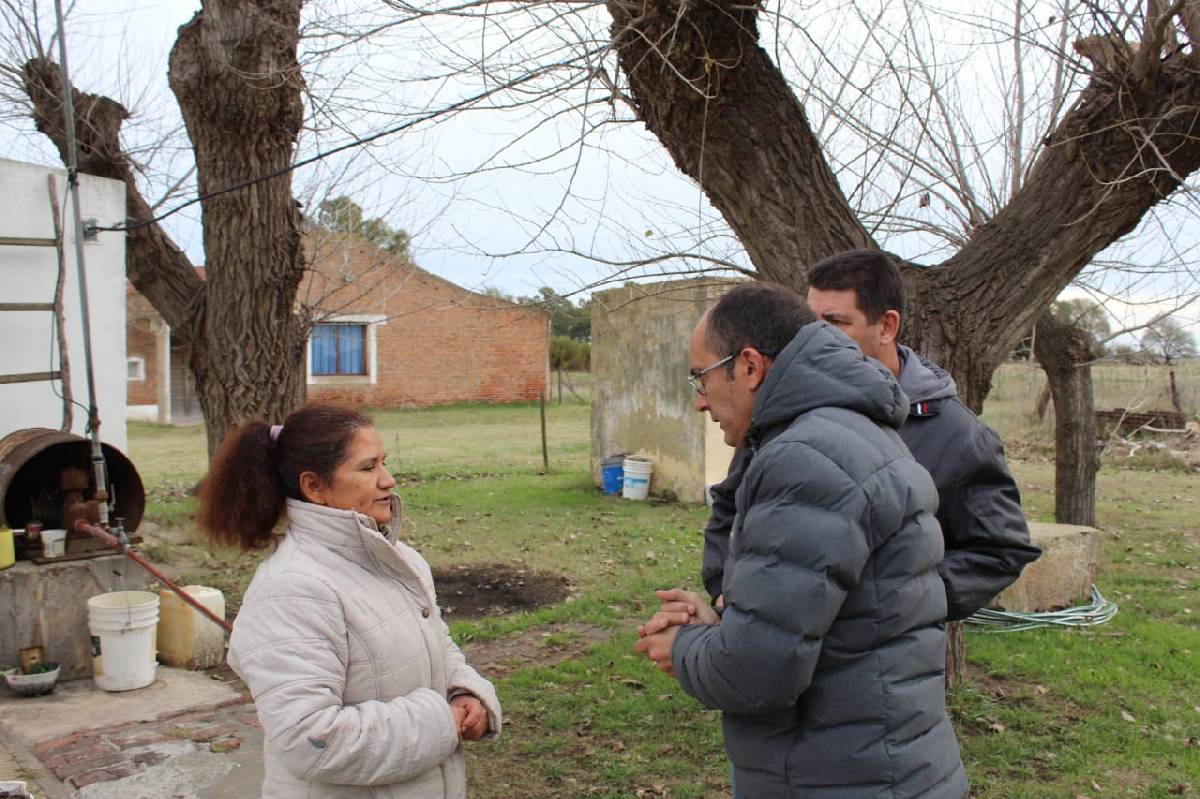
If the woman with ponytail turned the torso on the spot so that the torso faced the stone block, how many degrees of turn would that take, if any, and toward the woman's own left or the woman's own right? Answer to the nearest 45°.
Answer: approximately 45° to the woman's own left

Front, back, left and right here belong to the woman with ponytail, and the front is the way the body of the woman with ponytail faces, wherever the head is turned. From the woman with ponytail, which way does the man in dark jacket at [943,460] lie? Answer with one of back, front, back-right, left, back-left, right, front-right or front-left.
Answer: front

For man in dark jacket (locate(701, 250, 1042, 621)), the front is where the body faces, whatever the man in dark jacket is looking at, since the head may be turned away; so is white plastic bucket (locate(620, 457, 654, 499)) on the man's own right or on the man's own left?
on the man's own right

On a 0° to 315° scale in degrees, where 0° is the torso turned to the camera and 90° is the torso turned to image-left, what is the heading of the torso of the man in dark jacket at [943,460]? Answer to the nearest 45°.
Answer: approximately 45°

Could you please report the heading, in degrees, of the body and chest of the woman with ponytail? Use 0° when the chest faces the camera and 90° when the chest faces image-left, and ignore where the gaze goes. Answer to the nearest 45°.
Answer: approximately 270°

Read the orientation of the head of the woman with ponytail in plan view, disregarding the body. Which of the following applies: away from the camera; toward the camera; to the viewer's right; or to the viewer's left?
to the viewer's right

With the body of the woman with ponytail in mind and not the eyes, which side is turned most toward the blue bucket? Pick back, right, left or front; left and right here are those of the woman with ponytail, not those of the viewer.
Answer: left

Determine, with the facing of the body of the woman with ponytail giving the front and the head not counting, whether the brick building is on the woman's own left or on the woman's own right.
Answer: on the woman's own left

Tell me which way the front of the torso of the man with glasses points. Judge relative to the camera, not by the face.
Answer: to the viewer's left

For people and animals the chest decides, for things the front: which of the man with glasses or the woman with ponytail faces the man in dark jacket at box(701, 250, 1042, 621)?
the woman with ponytail

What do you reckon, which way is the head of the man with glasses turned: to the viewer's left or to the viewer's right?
to the viewer's left

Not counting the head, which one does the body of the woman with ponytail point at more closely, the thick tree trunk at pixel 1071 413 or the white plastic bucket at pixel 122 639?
the thick tree trunk

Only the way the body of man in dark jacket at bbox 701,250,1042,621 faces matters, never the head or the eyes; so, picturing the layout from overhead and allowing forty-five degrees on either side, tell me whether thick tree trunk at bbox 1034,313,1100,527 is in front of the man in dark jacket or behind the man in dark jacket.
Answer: behind

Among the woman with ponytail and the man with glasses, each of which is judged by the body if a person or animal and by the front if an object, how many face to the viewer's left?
1
